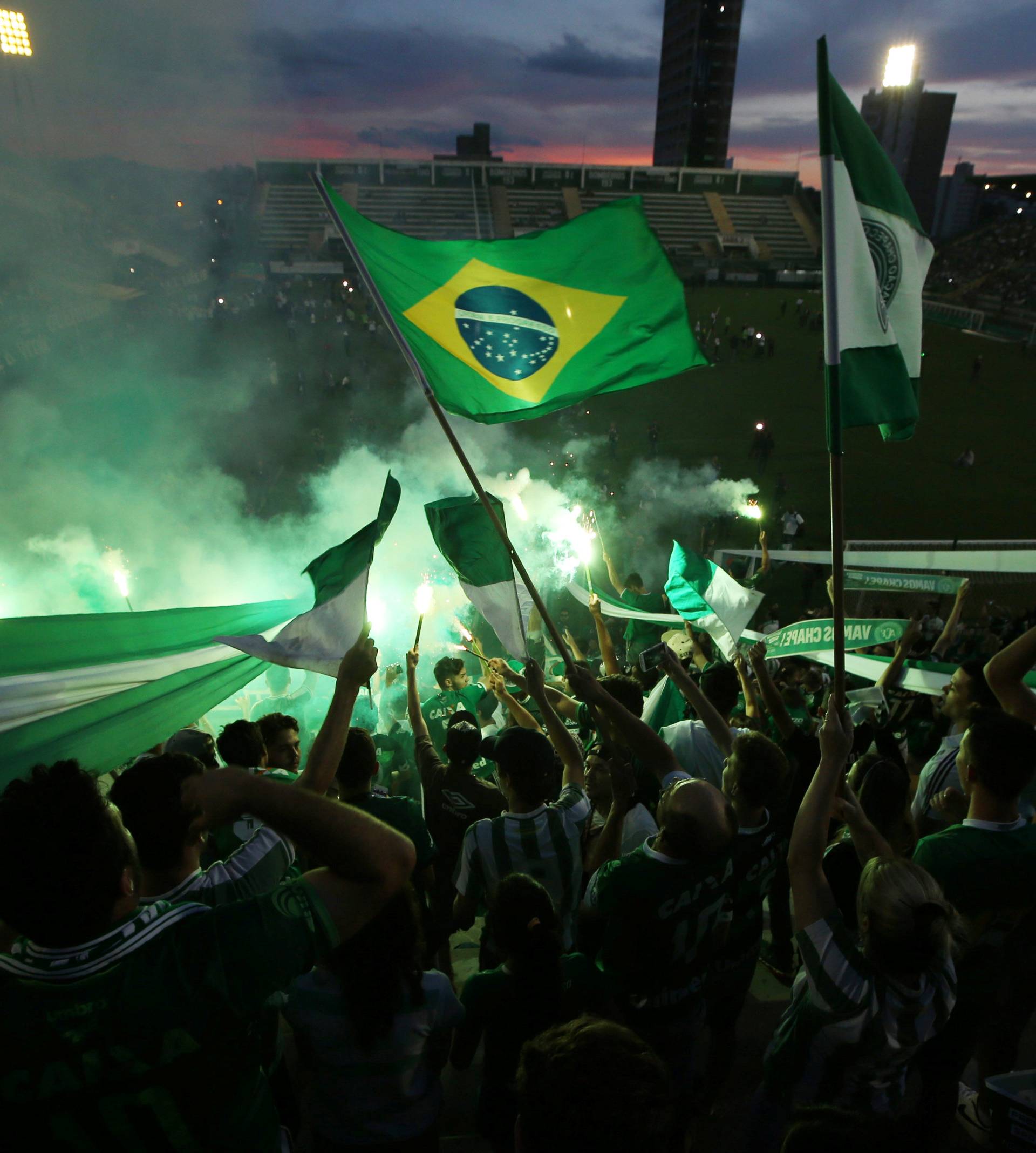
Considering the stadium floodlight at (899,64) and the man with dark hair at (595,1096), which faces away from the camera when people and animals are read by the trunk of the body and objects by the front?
the man with dark hair

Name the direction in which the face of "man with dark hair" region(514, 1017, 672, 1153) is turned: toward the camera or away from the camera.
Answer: away from the camera

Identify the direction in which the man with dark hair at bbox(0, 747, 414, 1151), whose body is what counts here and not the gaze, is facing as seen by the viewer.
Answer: away from the camera

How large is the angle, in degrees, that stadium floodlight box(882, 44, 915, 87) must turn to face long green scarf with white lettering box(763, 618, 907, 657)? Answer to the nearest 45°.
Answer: approximately 45° to its left

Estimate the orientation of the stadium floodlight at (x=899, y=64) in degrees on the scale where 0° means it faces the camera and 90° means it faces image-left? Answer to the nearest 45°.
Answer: approximately 45°

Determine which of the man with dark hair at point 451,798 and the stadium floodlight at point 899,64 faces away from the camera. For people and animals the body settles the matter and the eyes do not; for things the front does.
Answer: the man with dark hair

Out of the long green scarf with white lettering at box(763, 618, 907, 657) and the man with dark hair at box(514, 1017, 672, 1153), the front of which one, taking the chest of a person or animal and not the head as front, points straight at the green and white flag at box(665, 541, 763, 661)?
the man with dark hair

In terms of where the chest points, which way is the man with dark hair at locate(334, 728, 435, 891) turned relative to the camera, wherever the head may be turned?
away from the camera

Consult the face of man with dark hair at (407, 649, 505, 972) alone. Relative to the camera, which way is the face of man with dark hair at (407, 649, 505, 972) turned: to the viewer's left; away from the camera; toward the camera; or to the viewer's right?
away from the camera

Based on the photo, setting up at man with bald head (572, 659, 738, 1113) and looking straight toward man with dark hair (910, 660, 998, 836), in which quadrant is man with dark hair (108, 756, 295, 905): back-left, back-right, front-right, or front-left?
back-left

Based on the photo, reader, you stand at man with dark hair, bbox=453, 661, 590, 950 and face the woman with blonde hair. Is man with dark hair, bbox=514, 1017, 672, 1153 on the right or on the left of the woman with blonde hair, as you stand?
right

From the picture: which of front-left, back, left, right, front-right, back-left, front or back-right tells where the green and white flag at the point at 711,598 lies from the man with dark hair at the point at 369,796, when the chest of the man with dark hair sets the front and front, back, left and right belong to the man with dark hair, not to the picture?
front-right
